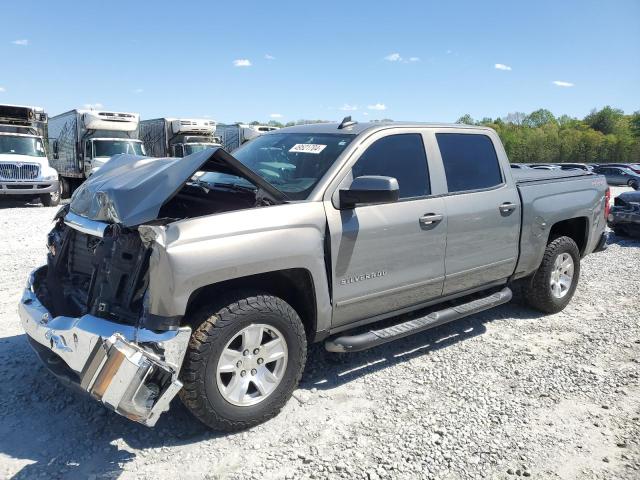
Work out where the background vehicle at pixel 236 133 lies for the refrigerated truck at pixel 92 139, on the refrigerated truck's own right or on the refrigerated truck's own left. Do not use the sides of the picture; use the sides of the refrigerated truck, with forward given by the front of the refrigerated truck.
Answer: on the refrigerated truck's own left

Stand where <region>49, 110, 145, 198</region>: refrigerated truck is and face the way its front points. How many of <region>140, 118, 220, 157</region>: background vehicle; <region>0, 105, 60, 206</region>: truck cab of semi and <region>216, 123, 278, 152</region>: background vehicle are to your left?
2

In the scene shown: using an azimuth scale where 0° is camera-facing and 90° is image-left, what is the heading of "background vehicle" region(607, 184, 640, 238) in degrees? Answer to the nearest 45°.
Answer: approximately 45°

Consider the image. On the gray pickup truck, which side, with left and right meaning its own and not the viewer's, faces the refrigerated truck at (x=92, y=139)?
right

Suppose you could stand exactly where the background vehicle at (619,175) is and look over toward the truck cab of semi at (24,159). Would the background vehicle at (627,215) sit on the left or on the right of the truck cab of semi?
left

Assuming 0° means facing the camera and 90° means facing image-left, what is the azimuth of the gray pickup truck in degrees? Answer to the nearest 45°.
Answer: approximately 45°

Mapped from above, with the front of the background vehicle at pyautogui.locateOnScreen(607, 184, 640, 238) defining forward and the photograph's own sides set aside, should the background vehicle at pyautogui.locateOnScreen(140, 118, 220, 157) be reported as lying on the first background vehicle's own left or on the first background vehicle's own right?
on the first background vehicle's own right

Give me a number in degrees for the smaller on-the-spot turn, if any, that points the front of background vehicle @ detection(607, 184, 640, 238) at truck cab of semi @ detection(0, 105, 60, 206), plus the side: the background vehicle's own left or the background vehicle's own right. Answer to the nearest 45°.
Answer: approximately 45° to the background vehicle's own right

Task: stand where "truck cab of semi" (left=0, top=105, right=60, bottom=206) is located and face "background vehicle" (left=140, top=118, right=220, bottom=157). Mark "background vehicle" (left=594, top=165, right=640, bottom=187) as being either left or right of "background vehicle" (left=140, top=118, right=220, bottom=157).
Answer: right

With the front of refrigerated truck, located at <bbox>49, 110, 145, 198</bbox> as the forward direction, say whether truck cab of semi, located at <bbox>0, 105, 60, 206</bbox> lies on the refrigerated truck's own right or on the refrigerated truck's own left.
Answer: on the refrigerated truck's own right
